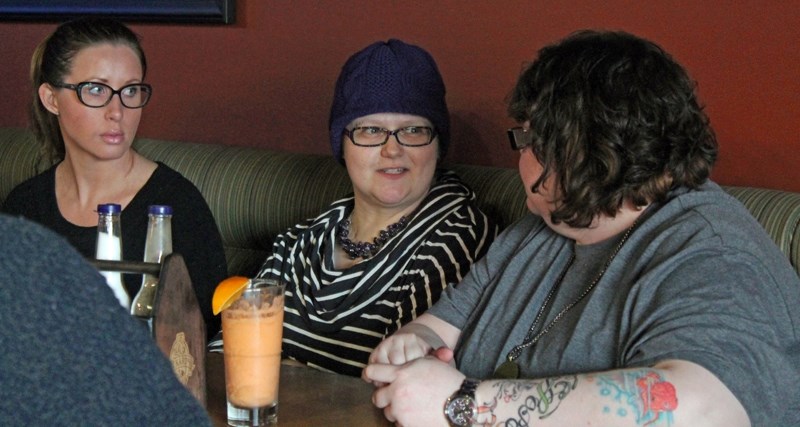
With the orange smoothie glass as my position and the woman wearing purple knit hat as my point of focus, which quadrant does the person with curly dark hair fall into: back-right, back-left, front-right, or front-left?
front-right

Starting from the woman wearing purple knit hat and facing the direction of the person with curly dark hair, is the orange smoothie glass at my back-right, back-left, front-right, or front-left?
front-right

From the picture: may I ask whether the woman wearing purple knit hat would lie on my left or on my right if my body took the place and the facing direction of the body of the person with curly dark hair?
on my right

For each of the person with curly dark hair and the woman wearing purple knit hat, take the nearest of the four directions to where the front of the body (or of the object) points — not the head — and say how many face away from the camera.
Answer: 0

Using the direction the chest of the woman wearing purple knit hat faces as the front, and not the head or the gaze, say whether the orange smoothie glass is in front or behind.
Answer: in front

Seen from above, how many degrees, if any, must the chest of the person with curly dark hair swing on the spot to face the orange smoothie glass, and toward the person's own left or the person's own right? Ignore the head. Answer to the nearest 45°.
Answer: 0° — they already face it

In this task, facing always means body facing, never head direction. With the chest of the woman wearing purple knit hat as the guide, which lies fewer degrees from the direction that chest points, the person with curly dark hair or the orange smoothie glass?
the orange smoothie glass

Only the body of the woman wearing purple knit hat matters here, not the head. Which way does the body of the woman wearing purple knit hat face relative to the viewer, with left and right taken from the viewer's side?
facing the viewer and to the left of the viewer

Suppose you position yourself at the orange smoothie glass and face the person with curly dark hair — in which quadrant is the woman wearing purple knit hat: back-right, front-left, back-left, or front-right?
front-left

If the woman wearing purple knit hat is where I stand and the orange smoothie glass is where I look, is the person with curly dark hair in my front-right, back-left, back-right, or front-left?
front-left
